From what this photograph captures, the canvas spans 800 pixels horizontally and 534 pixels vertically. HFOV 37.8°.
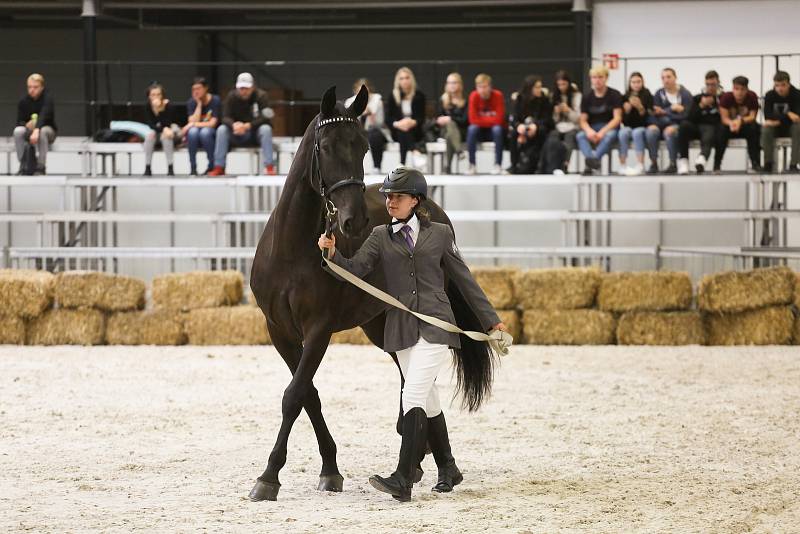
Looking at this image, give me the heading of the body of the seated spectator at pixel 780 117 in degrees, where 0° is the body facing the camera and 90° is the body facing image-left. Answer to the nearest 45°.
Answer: approximately 0°

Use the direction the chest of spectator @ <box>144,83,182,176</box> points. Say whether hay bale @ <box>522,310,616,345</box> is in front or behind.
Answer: in front

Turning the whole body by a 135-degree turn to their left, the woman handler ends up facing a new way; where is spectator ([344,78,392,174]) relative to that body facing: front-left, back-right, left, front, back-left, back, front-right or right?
left

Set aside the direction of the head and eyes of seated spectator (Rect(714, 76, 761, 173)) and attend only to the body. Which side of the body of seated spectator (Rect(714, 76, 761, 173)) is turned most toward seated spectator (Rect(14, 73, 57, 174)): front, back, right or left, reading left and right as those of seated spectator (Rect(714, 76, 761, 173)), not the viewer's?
right

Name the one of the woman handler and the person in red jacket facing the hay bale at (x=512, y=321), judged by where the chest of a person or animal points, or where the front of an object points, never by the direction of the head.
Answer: the person in red jacket

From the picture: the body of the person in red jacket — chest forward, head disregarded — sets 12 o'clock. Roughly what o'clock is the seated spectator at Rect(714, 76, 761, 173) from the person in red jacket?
The seated spectator is roughly at 9 o'clock from the person in red jacket.

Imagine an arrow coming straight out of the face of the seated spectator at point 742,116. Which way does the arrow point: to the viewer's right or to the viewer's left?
to the viewer's left

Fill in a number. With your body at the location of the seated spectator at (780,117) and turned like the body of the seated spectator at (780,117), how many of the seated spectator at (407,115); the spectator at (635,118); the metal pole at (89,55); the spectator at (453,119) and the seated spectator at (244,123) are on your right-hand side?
5
